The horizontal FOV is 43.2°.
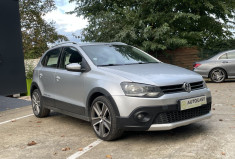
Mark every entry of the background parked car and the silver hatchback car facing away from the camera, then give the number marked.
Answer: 0

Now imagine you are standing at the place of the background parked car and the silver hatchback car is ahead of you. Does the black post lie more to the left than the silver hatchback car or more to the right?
right

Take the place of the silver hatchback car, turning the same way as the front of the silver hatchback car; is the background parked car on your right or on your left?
on your left

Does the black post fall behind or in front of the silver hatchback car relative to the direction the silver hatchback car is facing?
behind

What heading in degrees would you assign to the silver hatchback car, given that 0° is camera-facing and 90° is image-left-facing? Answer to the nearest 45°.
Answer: approximately 315°
